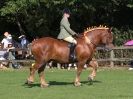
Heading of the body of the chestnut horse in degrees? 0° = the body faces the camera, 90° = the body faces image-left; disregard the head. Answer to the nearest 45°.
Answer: approximately 270°

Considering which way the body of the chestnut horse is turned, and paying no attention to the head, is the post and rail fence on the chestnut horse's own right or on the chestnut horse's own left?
on the chestnut horse's own left

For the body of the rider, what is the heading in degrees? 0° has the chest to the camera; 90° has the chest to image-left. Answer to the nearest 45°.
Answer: approximately 270°
